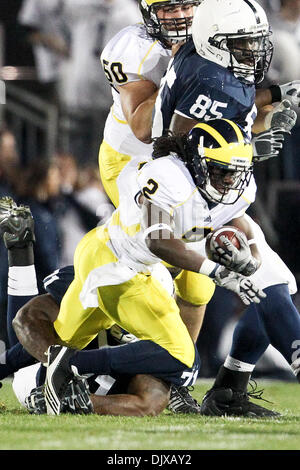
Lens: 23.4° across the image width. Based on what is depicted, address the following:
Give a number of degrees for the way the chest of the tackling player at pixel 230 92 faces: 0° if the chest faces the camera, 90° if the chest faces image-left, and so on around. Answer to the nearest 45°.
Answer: approximately 315°

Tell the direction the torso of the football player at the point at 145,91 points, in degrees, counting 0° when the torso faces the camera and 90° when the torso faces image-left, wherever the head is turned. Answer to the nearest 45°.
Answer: approximately 315°

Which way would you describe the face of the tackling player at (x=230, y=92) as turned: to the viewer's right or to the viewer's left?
to the viewer's right

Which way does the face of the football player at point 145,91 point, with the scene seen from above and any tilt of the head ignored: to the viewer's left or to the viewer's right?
to the viewer's right
